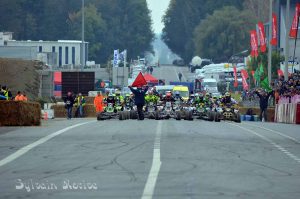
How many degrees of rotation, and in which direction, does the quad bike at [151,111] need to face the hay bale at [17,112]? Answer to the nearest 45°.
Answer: approximately 45° to its right

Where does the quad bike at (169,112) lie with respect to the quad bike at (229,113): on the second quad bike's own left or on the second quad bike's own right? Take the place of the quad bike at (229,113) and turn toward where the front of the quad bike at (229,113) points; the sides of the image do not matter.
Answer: on the second quad bike's own right

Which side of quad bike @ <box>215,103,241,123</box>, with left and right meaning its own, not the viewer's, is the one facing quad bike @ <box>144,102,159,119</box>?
right

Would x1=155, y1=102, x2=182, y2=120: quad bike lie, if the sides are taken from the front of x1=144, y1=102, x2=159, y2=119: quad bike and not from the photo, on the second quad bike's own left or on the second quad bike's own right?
on the second quad bike's own left

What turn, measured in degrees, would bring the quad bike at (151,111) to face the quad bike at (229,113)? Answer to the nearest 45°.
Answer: approximately 90° to its left

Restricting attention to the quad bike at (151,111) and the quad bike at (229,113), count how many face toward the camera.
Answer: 2

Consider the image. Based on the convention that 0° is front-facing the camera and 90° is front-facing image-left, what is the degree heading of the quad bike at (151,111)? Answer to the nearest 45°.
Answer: approximately 0°

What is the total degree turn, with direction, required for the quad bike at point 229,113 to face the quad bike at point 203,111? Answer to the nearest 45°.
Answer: approximately 90° to its right
